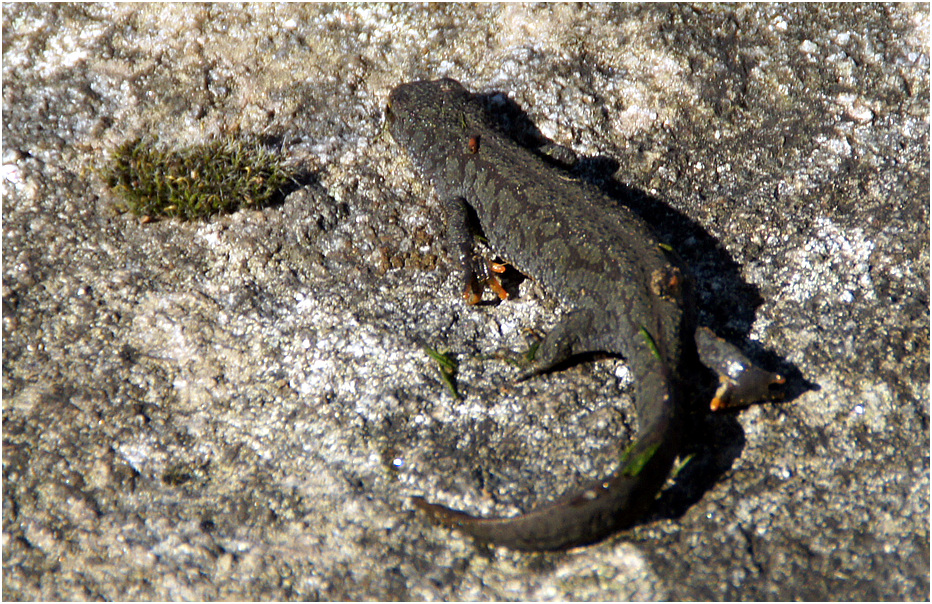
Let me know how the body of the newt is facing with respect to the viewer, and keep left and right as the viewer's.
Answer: facing away from the viewer and to the left of the viewer
